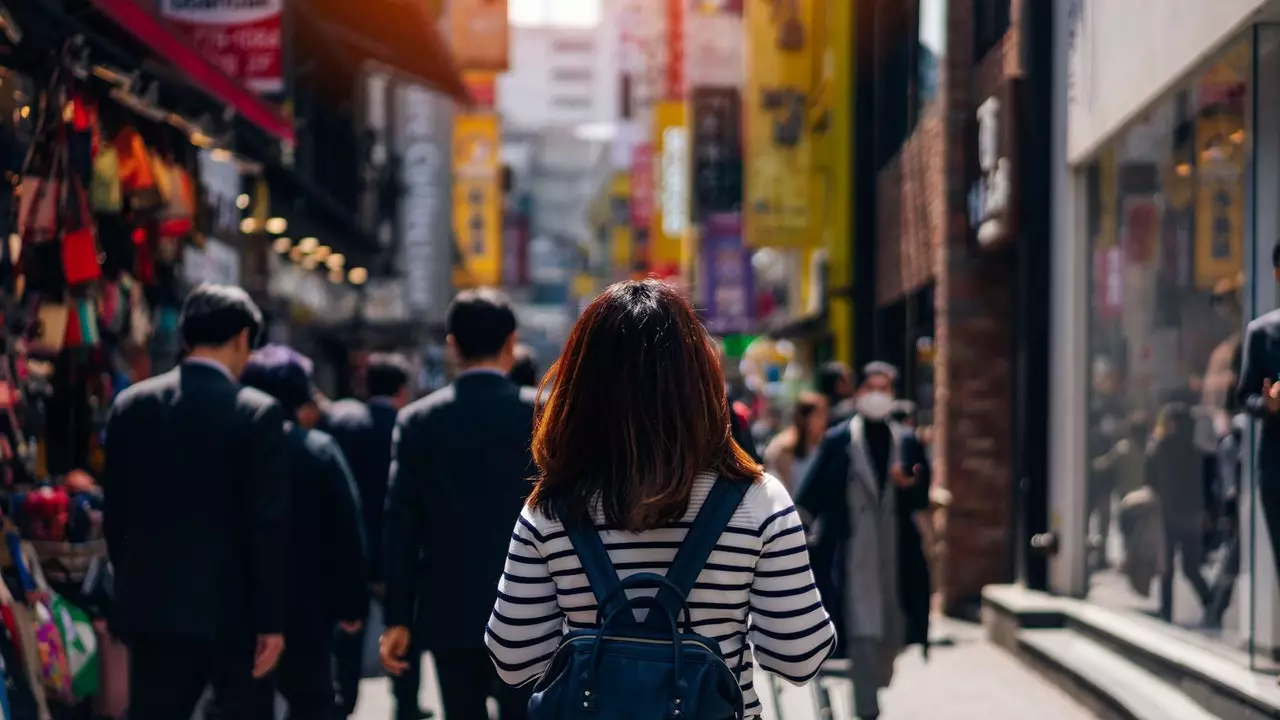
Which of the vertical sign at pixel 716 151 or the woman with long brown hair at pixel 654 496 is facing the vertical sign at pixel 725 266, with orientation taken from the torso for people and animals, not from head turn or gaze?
the woman with long brown hair

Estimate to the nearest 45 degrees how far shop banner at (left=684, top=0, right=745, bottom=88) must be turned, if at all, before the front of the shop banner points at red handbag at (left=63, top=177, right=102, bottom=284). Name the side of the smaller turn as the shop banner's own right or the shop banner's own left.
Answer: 0° — it already faces it

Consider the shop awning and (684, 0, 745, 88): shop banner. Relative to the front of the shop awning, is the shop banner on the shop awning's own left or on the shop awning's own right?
on the shop awning's own left

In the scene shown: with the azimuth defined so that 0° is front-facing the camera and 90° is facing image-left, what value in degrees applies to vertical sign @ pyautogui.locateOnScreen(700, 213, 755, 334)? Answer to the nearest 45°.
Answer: approximately 0°

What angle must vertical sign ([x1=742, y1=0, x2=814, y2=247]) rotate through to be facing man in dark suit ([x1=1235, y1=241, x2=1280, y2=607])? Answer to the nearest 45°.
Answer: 0° — it already faces them

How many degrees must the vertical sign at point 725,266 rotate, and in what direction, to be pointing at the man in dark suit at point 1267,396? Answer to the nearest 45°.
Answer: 0° — it already faces them

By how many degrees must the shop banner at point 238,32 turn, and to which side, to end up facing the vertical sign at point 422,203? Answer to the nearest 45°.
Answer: approximately 180°

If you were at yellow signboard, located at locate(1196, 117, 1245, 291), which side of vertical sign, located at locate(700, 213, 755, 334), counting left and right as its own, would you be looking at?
front

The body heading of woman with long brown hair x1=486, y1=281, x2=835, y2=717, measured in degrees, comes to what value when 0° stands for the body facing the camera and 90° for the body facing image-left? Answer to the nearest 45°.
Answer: approximately 180°

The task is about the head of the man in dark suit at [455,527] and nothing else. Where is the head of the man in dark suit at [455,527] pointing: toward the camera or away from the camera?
away from the camera
